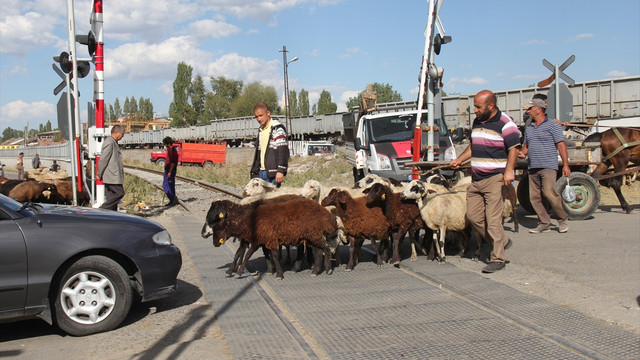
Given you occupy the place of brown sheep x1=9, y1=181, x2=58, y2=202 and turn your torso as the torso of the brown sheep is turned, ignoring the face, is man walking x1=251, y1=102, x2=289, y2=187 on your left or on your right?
on your right

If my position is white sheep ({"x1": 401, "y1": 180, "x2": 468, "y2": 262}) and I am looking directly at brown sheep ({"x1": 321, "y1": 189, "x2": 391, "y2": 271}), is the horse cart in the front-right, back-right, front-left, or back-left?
back-right

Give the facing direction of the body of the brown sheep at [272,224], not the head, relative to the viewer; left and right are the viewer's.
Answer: facing to the left of the viewer

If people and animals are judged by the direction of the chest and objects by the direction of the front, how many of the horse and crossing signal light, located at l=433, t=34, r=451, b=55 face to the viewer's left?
0

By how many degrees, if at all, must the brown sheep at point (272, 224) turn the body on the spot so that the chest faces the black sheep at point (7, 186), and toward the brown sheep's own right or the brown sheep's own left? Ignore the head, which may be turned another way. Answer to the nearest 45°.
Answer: approximately 45° to the brown sheep's own right

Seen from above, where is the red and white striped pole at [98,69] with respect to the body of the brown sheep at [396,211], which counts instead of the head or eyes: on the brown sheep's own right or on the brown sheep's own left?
on the brown sheep's own right

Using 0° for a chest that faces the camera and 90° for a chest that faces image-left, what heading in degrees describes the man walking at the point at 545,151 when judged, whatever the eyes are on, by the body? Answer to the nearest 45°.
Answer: approximately 45°

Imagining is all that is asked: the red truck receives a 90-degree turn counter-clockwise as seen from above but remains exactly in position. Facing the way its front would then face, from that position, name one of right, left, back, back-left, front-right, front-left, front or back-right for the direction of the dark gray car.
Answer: front

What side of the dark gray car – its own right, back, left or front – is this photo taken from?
right

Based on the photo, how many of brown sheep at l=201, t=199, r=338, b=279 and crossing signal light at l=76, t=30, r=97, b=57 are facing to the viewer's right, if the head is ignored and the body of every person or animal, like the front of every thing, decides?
0

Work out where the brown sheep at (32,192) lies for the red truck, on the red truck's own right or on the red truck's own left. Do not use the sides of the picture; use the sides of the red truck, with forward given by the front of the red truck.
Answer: on the red truck's own left

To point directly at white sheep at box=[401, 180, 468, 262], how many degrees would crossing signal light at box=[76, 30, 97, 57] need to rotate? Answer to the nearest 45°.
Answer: approximately 135° to its left

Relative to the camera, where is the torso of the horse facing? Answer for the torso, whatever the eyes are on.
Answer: to the viewer's right
